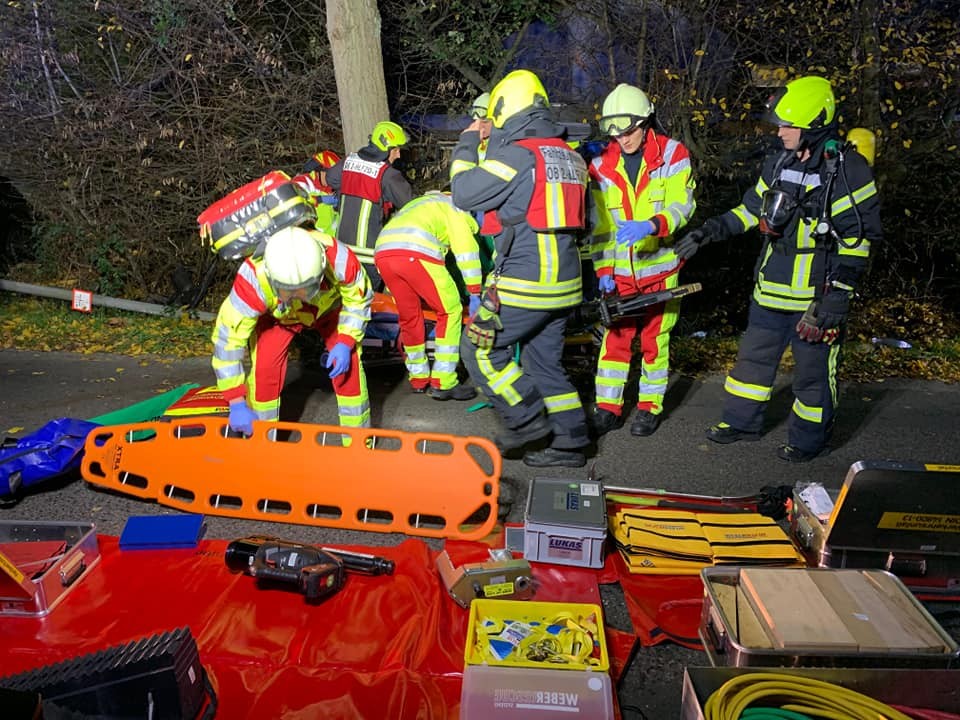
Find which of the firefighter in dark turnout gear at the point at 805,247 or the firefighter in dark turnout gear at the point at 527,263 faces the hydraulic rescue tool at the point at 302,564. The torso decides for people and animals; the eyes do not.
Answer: the firefighter in dark turnout gear at the point at 805,247

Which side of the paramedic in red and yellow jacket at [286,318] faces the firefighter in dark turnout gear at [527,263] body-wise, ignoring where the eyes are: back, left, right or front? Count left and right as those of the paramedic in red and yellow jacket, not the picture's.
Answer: left

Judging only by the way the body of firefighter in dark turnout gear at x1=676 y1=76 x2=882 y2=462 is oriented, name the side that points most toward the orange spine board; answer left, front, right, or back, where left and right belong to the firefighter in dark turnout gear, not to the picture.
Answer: front

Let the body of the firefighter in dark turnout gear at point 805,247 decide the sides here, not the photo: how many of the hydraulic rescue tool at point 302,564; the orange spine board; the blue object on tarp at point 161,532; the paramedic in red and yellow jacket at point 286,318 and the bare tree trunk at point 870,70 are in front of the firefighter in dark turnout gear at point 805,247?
4

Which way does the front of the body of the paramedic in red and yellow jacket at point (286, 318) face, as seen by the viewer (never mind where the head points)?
toward the camera

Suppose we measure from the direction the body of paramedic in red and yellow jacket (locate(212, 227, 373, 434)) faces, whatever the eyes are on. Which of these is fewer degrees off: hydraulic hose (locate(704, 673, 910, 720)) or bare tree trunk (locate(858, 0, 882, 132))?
the hydraulic hose

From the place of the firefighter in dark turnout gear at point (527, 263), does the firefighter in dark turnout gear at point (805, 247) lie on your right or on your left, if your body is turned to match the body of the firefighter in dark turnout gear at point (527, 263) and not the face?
on your right

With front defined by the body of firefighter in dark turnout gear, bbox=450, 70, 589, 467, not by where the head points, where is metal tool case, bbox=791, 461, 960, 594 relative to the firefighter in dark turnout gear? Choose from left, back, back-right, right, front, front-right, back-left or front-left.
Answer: back

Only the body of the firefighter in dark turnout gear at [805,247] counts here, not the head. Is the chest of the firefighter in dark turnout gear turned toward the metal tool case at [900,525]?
no

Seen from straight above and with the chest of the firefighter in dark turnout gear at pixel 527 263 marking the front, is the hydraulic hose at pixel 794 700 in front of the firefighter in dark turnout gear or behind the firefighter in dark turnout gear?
behind

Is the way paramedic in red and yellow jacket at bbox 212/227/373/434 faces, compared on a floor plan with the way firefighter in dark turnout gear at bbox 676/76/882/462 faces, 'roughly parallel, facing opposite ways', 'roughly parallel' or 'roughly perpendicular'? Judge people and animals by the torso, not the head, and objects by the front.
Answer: roughly perpendicular

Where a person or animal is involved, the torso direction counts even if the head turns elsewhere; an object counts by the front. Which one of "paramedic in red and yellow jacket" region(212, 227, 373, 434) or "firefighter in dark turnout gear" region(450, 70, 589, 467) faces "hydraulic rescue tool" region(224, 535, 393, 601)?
the paramedic in red and yellow jacket

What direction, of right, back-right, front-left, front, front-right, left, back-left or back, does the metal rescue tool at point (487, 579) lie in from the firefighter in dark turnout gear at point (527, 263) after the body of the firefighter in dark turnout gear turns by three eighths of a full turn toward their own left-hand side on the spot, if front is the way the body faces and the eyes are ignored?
front

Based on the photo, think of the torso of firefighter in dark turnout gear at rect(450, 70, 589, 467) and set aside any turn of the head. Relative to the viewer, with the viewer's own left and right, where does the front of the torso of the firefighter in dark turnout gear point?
facing away from the viewer and to the left of the viewer

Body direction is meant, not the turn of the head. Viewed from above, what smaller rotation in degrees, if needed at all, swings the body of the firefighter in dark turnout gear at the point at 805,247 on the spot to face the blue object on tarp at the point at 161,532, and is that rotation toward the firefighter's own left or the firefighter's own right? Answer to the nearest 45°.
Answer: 0° — they already face it

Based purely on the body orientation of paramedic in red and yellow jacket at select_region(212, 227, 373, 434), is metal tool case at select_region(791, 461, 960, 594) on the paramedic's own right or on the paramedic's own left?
on the paramedic's own left

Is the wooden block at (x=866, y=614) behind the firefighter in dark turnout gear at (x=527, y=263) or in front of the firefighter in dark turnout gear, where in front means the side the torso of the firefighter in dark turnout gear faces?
behind

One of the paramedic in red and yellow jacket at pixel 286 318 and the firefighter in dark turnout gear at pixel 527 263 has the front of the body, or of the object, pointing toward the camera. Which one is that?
the paramedic in red and yellow jacket

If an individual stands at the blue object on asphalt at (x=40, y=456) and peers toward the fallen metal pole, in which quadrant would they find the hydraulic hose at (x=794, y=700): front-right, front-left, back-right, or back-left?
back-right

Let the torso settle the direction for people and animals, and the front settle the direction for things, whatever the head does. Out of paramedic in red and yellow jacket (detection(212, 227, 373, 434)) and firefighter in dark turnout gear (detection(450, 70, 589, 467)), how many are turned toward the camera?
1
